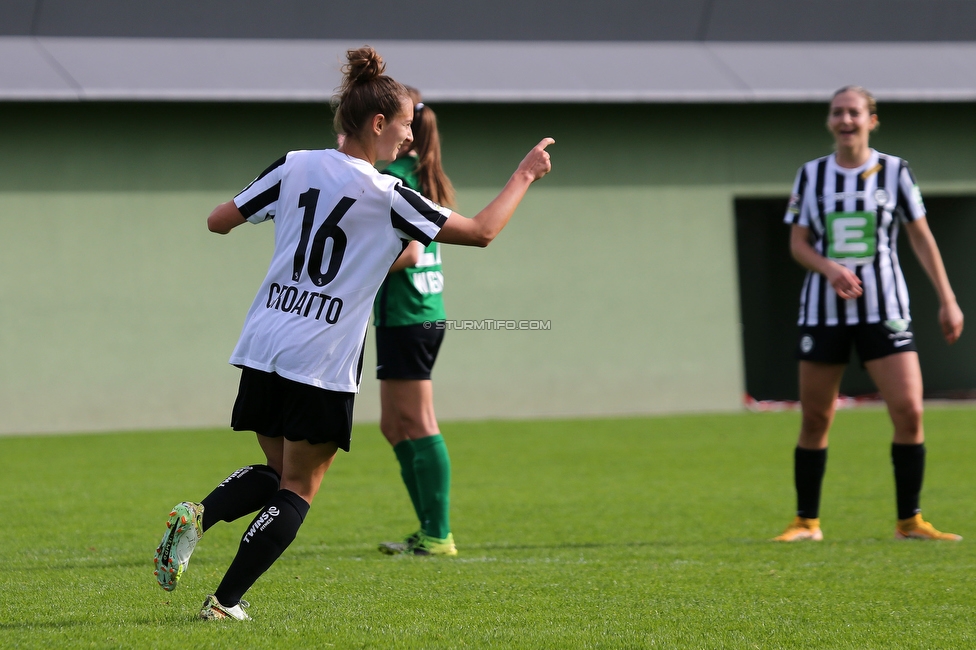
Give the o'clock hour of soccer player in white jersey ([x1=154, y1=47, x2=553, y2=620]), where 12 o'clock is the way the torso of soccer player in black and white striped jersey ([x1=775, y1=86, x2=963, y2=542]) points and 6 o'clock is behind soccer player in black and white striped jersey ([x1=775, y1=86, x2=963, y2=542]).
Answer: soccer player in white jersey ([x1=154, y1=47, x2=553, y2=620]) is roughly at 1 o'clock from soccer player in black and white striped jersey ([x1=775, y1=86, x2=963, y2=542]).

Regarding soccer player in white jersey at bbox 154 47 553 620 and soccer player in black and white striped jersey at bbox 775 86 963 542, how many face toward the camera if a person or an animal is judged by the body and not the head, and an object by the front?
1

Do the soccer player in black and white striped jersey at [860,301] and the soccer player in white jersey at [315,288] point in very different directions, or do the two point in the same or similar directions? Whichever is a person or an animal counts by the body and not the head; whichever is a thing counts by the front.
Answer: very different directions

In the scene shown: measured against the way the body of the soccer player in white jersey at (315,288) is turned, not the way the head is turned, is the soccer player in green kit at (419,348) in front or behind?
in front

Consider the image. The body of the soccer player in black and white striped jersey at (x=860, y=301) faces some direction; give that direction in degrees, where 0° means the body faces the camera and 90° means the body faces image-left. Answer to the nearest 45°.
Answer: approximately 0°

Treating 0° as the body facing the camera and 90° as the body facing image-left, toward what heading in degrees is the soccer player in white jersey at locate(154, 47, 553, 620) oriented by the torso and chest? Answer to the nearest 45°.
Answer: approximately 225°

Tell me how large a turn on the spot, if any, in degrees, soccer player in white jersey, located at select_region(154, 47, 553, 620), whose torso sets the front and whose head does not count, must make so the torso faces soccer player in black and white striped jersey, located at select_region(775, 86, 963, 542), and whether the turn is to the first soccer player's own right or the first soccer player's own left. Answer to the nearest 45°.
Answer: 0° — they already face them

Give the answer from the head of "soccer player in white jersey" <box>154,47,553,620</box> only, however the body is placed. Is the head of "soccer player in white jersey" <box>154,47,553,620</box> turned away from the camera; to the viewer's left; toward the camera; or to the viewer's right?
to the viewer's right

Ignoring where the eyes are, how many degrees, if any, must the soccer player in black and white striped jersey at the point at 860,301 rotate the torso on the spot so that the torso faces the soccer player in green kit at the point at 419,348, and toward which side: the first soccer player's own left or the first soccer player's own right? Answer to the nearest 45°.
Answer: approximately 45° to the first soccer player's own right

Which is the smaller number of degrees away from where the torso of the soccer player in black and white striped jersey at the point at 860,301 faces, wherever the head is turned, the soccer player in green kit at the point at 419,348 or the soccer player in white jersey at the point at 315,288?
the soccer player in white jersey
